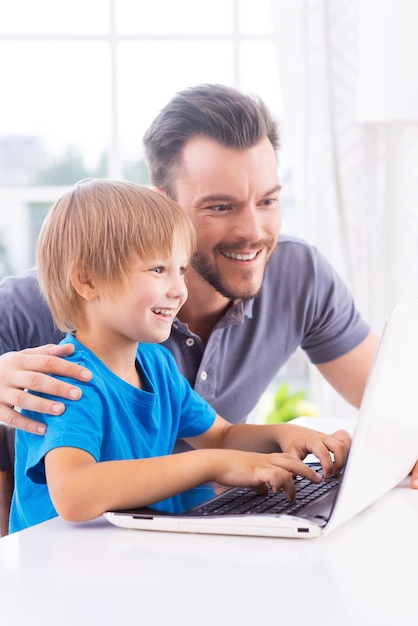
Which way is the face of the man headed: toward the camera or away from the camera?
toward the camera

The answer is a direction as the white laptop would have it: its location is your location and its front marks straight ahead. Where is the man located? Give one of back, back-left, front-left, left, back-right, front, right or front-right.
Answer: front-right

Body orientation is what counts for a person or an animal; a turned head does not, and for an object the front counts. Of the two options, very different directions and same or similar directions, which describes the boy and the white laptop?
very different directions

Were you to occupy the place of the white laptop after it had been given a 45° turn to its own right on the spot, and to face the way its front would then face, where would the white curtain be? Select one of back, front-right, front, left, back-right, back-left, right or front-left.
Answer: front

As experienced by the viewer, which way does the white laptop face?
facing away from the viewer and to the left of the viewer

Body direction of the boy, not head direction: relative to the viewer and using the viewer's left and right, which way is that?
facing the viewer and to the right of the viewer

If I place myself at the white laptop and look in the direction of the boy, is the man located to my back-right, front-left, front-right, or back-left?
front-right

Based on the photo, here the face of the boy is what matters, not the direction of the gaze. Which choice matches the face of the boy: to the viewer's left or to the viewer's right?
to the viewer's right
